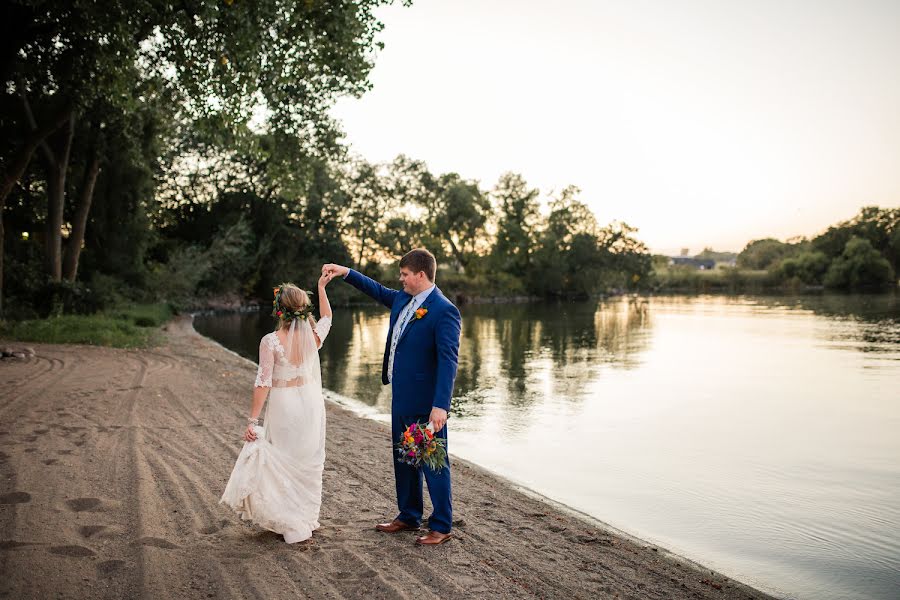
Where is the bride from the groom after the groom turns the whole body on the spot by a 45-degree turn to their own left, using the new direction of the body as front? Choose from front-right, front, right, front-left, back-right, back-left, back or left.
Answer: right

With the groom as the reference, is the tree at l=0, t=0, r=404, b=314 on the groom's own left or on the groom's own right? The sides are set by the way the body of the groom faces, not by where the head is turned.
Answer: on the groom's own right

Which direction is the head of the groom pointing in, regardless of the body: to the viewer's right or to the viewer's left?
to the viewer's left

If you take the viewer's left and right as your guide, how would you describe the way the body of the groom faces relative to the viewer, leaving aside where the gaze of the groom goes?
facing the viewer and to the left of the viewer
